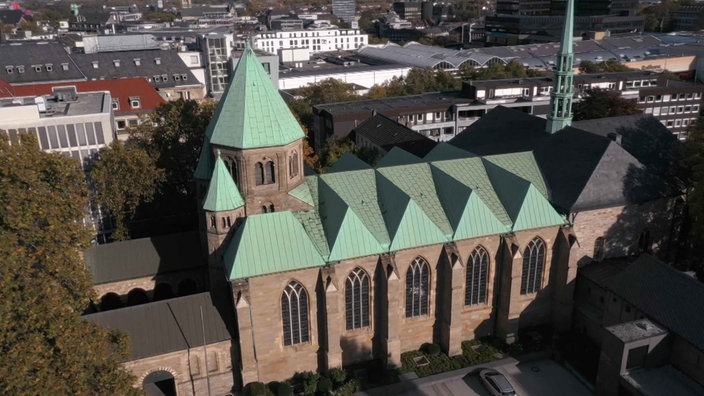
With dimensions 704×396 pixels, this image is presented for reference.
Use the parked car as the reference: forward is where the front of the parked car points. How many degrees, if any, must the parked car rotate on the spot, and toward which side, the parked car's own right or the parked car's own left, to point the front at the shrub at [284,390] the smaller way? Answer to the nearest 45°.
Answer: approximately 45° to the parked car's own left

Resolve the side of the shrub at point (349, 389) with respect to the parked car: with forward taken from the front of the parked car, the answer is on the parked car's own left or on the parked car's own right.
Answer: on the parked car's own left

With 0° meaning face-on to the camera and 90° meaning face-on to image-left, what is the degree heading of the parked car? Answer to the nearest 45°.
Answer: approximately 135°

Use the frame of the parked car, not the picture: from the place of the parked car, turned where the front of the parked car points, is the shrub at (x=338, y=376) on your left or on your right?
on your left

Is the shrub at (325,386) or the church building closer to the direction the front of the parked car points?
the church building

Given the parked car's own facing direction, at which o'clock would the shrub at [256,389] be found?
The shrub is roughly at 10 o'clock from the parked car.

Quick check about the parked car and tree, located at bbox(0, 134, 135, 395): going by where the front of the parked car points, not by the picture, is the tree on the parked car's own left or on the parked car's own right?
on the parked car's own left

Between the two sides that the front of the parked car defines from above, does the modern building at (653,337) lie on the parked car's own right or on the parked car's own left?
on the parked car's own right
